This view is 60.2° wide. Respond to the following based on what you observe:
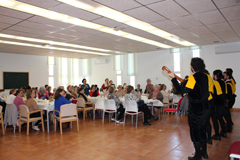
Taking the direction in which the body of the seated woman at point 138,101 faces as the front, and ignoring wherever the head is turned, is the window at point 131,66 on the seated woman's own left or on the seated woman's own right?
on the seated woman's own left

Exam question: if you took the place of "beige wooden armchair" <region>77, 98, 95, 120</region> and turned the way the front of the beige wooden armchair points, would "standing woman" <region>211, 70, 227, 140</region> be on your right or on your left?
on your right

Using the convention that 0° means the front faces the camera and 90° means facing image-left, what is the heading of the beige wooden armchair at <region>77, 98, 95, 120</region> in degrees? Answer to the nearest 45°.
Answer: approximately 225°

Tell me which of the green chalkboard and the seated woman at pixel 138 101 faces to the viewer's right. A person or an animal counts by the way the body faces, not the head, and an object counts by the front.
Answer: the seated woman

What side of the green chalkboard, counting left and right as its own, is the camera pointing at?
front

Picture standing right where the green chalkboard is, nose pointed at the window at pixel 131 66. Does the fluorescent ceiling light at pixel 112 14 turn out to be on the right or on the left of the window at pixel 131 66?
right

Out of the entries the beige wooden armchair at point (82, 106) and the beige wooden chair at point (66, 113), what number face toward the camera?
0

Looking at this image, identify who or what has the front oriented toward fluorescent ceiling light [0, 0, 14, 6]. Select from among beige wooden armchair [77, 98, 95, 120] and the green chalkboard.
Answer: the green chalkboard

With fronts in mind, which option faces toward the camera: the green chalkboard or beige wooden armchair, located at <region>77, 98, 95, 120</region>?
the green chalkboard

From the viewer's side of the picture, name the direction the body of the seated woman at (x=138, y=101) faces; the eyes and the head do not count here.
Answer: to the viewer's right

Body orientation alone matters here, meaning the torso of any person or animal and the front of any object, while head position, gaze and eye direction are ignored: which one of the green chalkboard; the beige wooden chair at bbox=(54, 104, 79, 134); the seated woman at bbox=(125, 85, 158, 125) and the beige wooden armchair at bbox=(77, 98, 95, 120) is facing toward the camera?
the green chalkboard

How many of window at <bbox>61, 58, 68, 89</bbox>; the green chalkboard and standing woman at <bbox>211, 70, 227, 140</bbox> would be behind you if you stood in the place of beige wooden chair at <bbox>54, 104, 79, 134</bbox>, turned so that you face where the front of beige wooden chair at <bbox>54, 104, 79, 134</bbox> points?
1

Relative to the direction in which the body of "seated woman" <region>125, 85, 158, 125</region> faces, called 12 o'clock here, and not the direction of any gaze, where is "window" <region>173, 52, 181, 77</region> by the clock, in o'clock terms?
The window is roughly at 10 o'clock from the seated woman.

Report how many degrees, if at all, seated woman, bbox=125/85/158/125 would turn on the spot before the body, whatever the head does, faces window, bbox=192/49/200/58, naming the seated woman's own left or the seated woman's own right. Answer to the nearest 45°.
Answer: approximately 45° to the seated woman's own left

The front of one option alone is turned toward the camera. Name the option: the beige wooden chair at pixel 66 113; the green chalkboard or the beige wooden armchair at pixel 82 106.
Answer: the green chalkboard
